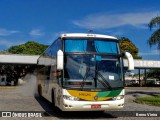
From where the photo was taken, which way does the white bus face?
toward the camera

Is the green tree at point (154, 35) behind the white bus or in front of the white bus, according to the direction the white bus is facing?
behind
